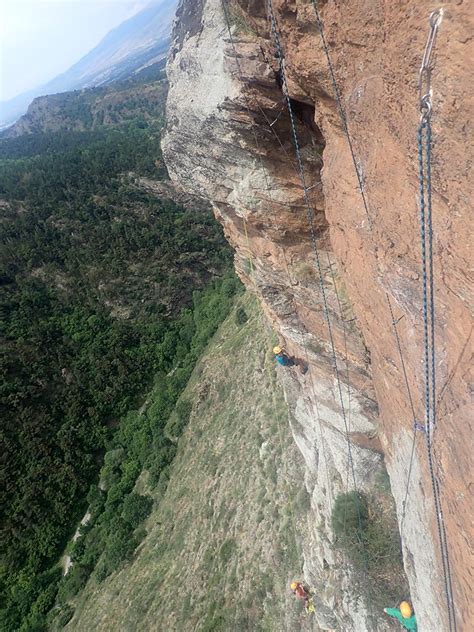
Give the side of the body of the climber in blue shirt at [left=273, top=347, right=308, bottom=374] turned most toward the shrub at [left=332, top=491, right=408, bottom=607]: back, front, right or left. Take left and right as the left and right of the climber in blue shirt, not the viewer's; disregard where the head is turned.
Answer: right

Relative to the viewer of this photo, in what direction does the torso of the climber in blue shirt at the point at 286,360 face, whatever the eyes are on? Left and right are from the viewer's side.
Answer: facing to the right of the viewer

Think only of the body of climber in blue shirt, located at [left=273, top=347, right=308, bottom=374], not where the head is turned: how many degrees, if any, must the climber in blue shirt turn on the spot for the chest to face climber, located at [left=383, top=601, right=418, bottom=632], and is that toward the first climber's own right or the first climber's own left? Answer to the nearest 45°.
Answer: approximately 90° to the first climber's own right

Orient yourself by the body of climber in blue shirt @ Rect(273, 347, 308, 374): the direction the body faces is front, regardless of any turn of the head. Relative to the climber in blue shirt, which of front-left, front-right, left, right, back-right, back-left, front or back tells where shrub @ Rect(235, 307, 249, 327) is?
left

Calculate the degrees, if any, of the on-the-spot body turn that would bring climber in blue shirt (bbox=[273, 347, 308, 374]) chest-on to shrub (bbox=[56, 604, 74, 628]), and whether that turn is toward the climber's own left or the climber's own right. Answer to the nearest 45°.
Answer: approximately 180°

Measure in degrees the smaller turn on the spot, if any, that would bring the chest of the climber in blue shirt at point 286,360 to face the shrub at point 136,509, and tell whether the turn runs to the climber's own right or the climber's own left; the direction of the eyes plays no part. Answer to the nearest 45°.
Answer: approximately 135° to the climber's own left
